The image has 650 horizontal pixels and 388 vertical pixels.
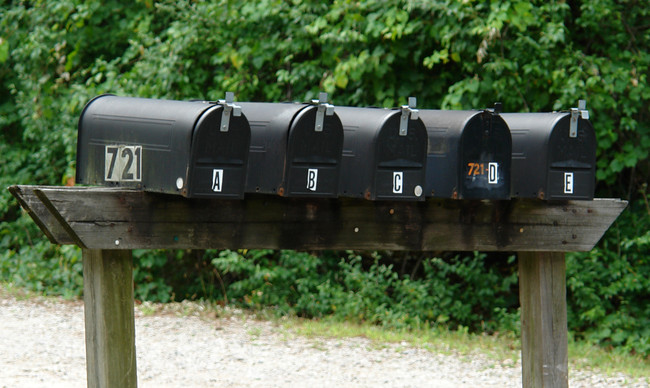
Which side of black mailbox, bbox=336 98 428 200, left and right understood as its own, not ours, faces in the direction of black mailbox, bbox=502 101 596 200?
left

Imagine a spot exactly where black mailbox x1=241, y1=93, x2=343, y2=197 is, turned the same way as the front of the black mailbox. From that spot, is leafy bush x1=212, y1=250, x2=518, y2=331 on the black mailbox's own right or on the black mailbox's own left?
on the black mailbox's own left

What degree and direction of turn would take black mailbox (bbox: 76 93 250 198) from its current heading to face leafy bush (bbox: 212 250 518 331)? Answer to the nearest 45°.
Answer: approximately 135° to its left

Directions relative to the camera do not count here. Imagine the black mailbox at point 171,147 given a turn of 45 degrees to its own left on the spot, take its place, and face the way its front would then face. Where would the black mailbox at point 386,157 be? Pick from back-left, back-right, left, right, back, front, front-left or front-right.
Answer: front

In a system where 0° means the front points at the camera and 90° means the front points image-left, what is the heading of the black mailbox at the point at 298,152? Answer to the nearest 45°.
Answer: approximately 315°

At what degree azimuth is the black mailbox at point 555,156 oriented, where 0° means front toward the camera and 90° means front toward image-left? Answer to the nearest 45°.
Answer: approximately 315°

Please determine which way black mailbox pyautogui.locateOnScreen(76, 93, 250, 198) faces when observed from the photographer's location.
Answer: facing the viewer and to the right of the viewer

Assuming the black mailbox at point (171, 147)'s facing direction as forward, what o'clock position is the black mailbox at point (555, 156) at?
the black mailbox at point (555, 156) is roughly at 10 o'clock from the black mailbox at point (171, 147).
